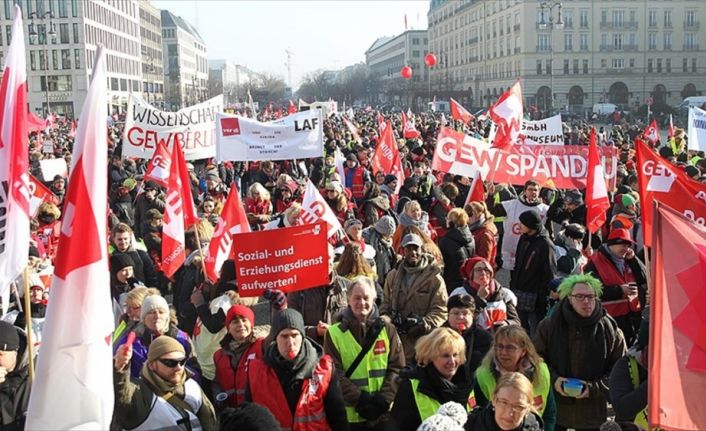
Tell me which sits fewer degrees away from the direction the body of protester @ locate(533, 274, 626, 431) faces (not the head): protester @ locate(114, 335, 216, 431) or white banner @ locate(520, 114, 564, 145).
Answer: the protester

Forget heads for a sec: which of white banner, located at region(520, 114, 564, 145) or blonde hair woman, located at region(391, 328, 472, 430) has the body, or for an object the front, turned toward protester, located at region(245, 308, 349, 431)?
the white banner

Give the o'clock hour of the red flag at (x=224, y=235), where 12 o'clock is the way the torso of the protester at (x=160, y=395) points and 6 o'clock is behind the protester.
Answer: The red flag is roughly at 8 o'clock from the protester.

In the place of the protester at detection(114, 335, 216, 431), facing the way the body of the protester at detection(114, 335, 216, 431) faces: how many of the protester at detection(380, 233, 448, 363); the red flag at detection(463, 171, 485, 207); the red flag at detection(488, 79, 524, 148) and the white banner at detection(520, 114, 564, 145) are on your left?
4

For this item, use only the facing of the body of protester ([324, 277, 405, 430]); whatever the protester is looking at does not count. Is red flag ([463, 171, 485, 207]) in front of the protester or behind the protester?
behind

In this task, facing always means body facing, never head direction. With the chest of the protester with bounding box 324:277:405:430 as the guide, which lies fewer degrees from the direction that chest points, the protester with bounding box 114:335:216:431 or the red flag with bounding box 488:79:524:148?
the protester

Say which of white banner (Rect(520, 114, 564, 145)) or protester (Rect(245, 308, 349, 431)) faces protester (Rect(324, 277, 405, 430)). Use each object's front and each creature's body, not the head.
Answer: the white banner
